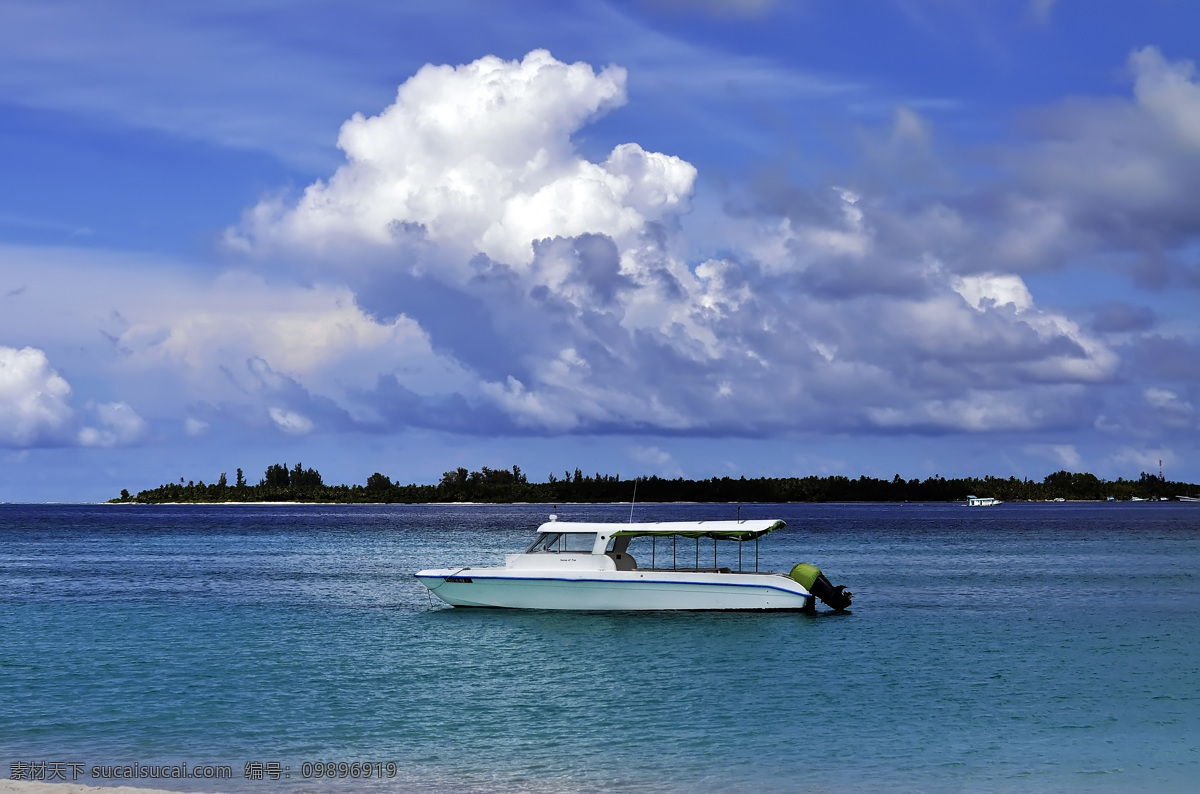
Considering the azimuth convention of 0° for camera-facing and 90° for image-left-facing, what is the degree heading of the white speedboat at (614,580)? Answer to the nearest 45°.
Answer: approximately 90°
